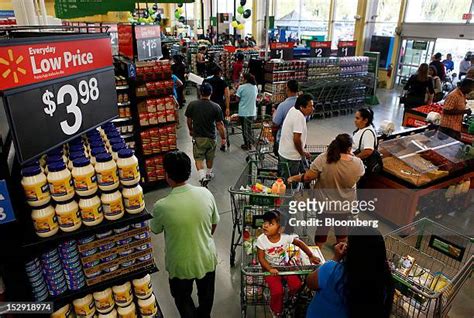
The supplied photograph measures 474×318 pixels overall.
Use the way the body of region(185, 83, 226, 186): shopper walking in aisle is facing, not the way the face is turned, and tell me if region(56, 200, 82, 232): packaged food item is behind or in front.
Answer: behind

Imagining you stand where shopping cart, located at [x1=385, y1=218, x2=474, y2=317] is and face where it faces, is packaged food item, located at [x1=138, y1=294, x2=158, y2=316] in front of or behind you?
behind

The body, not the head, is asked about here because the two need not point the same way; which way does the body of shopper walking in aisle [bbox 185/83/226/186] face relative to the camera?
away from the camera

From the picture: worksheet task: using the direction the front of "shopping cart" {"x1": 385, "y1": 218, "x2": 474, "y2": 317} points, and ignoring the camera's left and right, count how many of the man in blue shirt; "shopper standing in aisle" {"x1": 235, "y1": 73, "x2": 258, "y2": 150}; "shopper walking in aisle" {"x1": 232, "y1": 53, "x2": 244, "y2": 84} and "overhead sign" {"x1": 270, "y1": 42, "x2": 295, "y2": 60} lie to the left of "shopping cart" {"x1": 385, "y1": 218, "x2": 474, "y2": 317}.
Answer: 4

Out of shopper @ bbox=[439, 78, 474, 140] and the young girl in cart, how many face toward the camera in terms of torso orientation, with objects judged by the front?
1

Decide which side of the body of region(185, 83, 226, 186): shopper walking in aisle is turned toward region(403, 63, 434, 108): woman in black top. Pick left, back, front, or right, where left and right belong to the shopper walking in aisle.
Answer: right
